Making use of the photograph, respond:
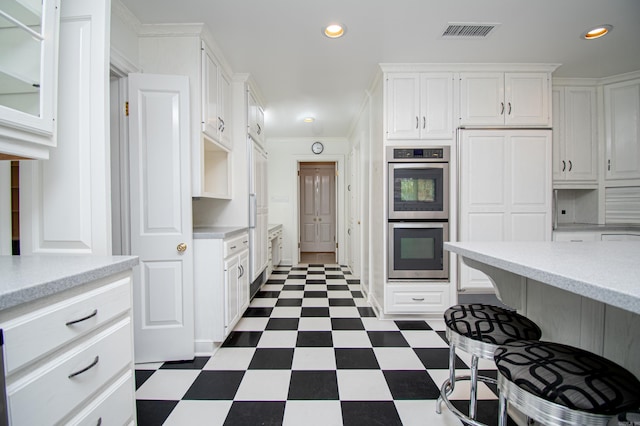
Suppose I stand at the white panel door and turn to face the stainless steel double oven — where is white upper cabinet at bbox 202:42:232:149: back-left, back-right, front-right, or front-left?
front-left

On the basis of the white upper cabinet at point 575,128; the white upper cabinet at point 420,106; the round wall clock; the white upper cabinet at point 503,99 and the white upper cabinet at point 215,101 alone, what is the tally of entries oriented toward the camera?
4

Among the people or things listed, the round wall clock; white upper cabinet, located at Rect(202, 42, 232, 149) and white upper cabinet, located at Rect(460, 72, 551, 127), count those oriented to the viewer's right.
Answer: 1

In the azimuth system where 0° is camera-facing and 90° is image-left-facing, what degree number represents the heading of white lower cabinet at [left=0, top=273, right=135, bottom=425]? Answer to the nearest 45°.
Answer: approximately 315°

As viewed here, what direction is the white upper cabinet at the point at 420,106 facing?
toward the camera

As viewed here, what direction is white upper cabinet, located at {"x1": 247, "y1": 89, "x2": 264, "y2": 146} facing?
to the viewer's right

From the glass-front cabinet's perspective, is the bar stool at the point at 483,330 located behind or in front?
in front

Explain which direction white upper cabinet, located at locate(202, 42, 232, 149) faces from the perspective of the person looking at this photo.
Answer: facing to the right of the viewer

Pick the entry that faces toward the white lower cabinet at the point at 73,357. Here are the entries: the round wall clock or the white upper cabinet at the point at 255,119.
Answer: the round wall clock

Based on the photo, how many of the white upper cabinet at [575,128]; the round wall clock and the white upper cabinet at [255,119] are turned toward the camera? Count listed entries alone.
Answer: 2

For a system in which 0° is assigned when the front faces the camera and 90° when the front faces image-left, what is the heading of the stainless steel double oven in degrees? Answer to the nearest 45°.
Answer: approximately 0°

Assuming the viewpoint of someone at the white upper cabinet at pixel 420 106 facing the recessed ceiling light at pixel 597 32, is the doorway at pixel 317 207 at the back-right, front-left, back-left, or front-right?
back-left

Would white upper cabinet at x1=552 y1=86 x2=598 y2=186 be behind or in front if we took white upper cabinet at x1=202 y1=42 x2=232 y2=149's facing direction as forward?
in front

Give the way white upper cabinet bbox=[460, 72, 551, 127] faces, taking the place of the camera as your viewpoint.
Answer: facing the viewer

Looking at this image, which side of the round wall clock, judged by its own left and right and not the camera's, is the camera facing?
front

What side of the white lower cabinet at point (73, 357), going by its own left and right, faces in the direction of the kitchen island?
front
